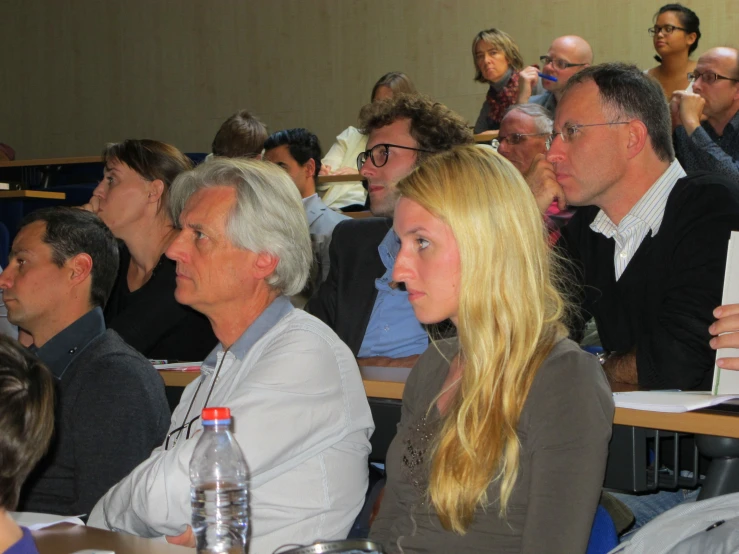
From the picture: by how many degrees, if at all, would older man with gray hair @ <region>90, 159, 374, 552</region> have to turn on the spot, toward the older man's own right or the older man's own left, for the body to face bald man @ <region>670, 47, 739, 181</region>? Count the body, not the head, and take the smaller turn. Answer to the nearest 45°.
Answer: approximately 135° to the older man's own right

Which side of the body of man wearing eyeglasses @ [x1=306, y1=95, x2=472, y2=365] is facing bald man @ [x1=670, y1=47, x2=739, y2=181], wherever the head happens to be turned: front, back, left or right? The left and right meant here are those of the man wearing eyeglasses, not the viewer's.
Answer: back

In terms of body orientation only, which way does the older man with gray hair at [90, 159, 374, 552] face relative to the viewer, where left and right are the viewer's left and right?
facing to the left of the viewer

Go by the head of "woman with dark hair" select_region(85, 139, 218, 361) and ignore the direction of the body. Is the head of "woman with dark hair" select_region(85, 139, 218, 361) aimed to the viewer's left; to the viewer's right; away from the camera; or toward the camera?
to the viewer's left

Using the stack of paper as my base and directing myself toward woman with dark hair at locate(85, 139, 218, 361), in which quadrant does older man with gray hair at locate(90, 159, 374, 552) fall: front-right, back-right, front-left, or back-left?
front-left

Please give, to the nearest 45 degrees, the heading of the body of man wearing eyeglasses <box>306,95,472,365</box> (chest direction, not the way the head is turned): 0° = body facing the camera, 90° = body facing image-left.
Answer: approximately 45°

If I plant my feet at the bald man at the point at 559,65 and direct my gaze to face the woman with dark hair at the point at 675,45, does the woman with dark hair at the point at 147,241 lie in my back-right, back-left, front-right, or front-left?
back-right

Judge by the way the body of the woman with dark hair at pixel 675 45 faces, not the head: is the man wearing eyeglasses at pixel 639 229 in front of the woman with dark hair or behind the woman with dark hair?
in front

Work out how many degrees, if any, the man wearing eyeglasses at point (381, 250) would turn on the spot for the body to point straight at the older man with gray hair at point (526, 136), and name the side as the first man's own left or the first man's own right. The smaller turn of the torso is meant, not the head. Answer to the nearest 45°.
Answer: approximately 180°

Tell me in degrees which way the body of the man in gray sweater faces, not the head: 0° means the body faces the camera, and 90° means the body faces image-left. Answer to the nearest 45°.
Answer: approximately 90°

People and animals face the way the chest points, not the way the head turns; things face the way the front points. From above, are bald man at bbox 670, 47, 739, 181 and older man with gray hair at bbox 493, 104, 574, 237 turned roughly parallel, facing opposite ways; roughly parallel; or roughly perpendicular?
roughly parallel

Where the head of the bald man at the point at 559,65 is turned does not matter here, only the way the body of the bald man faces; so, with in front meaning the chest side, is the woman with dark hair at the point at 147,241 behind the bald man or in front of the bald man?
in front

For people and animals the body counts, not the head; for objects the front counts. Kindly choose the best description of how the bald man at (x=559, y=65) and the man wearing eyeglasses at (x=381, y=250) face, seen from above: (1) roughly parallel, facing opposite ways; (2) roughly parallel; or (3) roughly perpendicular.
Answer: roughly parallel

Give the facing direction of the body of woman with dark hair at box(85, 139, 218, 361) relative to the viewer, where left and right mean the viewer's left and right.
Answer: facing to the left of the viewer

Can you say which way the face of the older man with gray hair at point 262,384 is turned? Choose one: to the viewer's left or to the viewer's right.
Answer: to the viewer's left
